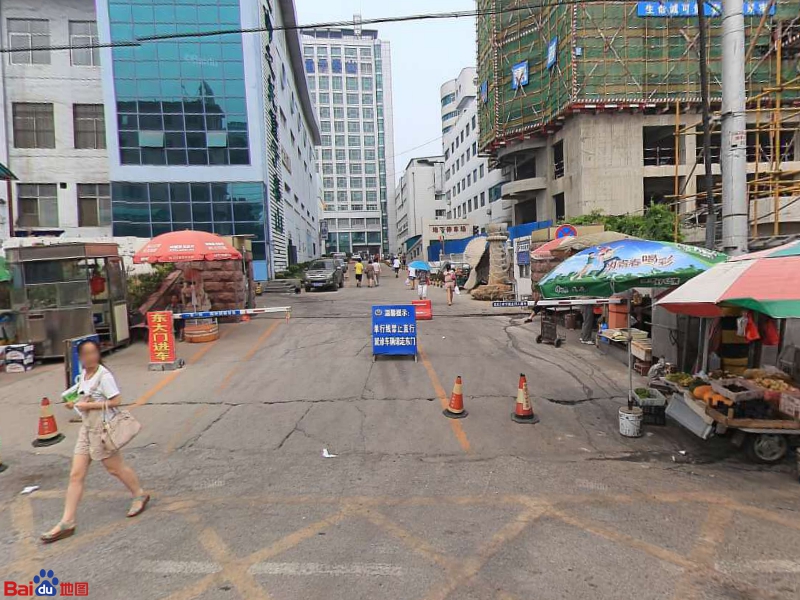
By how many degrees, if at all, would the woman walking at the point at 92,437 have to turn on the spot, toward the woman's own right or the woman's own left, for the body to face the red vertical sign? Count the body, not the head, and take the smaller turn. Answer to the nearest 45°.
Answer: approximately 135° to the woman's own right

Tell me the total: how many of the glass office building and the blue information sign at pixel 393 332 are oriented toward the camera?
2

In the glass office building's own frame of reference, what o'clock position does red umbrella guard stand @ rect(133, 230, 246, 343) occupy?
The red umbrella guard stand is roughly at 12 o'clock from the glass office building.

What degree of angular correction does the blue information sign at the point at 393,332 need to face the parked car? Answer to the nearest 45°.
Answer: approximately 180°

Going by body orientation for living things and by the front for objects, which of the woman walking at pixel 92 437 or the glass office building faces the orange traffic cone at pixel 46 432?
the glass office building
